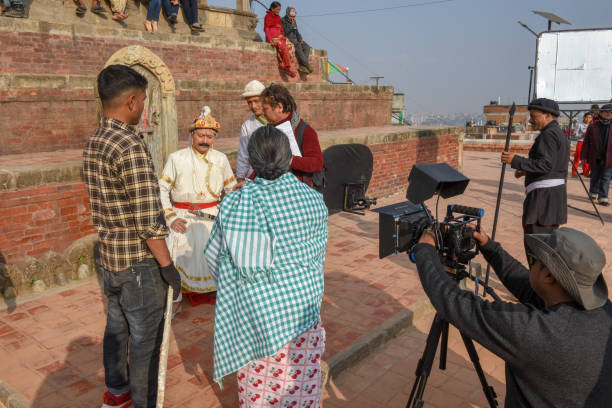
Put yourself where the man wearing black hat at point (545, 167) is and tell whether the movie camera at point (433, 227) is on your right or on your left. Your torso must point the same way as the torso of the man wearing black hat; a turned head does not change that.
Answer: on your left

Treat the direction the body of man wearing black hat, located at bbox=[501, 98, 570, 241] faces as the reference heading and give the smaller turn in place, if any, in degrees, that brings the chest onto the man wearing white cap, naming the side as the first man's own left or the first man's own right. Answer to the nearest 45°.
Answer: approximately 45° to the first man's own left

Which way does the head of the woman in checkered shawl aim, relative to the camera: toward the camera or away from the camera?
away from the camera

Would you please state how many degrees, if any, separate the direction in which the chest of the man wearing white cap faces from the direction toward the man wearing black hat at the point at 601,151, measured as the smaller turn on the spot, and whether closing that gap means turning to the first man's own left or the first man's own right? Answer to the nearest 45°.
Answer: approximately 90° to the first man's own left

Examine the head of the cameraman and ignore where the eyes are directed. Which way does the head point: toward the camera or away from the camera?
away from the camera

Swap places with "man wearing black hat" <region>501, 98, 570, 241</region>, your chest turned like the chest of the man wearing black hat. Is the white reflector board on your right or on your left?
on your right

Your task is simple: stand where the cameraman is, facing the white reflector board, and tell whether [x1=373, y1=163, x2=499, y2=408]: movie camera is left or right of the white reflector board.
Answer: left

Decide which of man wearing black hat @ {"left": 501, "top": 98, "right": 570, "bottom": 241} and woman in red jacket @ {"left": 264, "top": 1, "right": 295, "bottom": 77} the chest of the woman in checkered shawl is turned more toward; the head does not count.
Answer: the woman in red jacket

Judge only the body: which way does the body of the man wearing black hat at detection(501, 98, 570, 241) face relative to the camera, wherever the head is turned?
to the viewer's left

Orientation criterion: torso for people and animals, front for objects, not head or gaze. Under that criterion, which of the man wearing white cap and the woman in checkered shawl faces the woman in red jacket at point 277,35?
the woman in checkered shawl

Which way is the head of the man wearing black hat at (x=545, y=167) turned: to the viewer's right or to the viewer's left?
to the viewer's left

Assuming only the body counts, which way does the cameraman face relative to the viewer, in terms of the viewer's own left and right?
facing away from the viewer and to the left of the viewer

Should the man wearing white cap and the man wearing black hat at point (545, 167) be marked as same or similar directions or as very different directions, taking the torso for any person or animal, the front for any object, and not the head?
very different directions

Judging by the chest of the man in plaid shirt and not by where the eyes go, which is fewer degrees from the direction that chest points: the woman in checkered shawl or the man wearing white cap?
the man wearing white cap

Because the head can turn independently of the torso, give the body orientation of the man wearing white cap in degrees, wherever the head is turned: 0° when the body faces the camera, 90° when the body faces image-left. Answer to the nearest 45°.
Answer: approximately 315°
